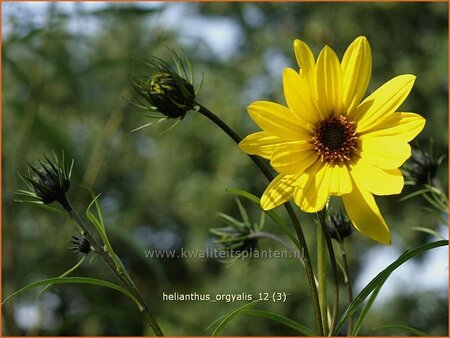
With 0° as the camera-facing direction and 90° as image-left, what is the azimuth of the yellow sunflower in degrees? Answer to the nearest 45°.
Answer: approximately 0°
